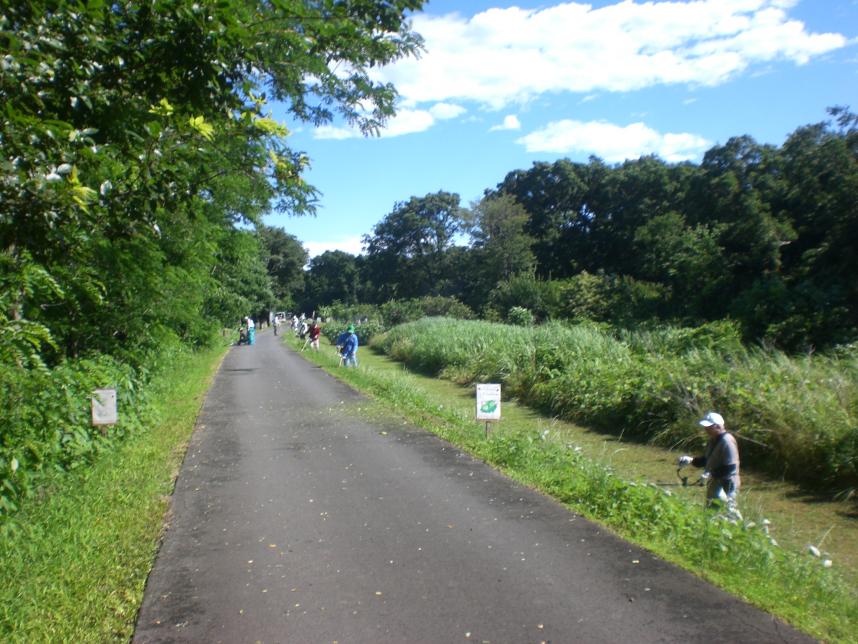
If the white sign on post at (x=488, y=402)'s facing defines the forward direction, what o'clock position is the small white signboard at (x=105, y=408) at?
The small white signboard is roughly at 2 o'clock from the white sign on post.

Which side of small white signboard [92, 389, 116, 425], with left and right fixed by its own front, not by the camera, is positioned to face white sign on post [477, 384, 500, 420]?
left

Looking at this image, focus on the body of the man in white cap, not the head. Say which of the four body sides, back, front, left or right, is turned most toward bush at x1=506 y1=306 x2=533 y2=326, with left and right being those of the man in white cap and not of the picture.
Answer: right

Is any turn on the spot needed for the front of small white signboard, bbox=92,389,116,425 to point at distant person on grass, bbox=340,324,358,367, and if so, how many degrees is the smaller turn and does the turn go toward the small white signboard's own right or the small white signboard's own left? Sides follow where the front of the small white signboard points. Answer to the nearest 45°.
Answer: approximately 135° to the small white signboard's own left

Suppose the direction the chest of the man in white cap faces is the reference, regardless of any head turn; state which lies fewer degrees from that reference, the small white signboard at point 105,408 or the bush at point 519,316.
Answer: the small white signboard

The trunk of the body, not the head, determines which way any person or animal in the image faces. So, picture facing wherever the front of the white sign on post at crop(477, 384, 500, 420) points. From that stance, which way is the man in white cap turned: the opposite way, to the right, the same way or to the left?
to the right

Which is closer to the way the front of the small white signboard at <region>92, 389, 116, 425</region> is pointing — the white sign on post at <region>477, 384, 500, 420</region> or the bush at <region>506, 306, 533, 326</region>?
the white sign on post

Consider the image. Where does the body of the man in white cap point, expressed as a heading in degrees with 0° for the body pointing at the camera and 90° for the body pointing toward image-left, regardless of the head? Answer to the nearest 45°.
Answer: approximately 90°

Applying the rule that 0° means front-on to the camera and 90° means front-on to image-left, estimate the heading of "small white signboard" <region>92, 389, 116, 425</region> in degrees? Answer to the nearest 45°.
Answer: approximately 0°
